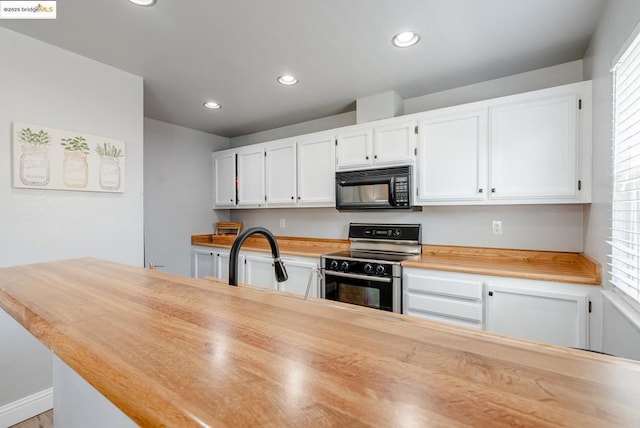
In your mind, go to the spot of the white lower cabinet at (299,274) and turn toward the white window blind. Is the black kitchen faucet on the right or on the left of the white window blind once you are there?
right

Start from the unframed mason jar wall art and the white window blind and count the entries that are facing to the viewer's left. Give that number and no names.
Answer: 1

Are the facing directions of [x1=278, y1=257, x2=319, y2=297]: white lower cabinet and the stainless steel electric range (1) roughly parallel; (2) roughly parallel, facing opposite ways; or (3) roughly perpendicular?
roughly parallel

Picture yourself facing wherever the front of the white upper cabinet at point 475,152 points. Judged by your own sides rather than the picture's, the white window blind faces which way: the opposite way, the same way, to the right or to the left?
to the right

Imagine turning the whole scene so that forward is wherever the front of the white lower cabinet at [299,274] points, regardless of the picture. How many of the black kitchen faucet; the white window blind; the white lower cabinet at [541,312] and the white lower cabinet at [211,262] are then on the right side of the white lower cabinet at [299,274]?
1

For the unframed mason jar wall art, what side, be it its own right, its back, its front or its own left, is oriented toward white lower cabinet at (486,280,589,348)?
front

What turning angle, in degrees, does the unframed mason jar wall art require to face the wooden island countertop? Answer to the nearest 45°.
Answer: approximately 45° to its right

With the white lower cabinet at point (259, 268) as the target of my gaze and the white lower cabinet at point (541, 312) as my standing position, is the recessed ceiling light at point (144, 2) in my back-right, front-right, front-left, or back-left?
front-left

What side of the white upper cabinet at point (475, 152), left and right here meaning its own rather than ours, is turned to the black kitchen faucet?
front

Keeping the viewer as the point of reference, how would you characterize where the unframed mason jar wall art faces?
facing the viewer and to the right of the viewer

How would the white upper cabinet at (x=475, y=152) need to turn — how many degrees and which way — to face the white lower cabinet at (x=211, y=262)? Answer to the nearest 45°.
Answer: approximately 45° to its right

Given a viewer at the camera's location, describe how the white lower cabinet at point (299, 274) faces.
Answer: facing the viewer and to the left of the viewer

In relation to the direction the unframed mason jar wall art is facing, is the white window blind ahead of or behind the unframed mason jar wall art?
ahead

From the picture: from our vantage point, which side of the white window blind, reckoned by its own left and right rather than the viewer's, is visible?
left
